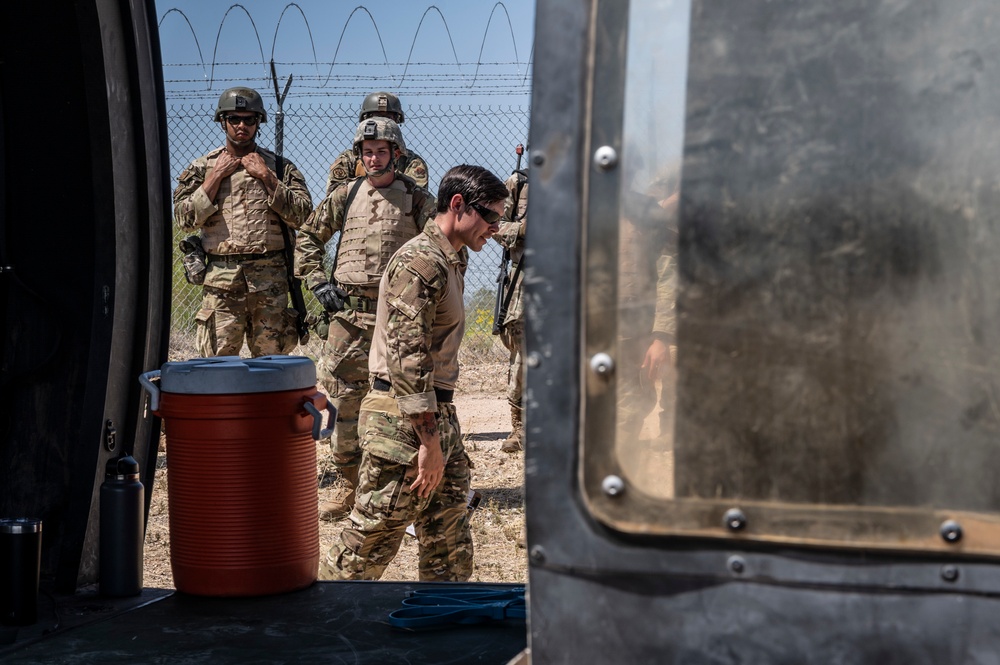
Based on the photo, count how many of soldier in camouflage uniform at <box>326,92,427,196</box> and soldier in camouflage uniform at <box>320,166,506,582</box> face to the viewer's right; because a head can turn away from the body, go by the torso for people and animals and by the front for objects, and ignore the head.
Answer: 1

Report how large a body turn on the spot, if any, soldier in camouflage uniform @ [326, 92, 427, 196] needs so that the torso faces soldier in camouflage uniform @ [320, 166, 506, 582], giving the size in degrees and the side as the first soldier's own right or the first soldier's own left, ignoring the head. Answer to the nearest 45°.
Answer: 0° — they already face them

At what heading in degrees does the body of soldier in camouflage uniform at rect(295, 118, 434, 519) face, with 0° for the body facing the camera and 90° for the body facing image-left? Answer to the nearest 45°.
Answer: approximately 0°

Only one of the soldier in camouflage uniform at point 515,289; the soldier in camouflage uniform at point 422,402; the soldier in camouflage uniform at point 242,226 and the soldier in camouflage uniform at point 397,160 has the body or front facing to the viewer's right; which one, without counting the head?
the soldier in camouflage uniform at point 422,402

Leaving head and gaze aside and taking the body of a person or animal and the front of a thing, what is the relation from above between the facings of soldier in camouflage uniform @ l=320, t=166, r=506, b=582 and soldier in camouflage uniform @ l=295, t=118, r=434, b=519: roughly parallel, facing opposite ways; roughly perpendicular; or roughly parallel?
roughly perpendicular

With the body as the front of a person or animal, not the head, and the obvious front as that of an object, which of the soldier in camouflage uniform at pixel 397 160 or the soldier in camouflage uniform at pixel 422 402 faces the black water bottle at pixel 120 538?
the soldier in camouflage uniform at pixel 397 160

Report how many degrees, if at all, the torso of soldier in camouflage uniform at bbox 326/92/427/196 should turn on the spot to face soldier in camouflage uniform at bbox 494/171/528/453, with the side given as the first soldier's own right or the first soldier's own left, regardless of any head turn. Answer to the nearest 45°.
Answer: approximately 135° to the first soldier's own left

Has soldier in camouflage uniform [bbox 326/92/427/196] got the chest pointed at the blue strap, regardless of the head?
yes

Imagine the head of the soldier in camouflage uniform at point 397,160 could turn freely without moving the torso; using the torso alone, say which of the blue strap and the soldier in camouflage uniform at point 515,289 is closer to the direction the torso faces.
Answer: the blue strap

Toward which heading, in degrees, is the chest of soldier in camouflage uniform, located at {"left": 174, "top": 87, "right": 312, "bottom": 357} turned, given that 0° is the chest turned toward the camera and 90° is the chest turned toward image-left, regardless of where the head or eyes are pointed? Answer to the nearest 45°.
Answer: approximately 0°
